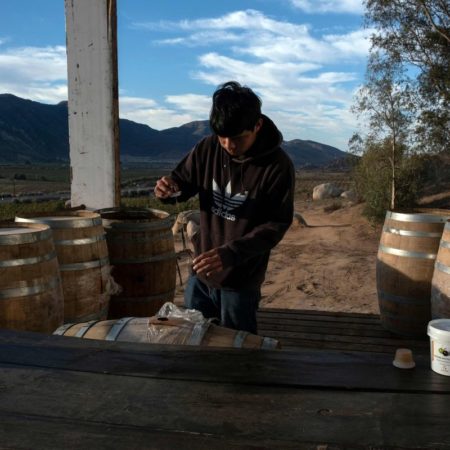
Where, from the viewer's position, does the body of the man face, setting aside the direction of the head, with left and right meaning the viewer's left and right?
facing the viewer and to the left of the viewer

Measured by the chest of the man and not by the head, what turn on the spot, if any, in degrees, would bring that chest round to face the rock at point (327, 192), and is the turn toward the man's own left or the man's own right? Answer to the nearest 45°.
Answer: approximately 135° to the man's own right

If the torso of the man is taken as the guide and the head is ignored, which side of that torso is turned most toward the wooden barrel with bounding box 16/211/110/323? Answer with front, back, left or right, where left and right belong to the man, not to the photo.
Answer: right

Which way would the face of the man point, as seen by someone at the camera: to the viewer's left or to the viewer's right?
to the viewer's left

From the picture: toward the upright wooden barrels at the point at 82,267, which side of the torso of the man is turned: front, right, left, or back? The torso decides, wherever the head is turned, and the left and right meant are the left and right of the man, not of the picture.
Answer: right

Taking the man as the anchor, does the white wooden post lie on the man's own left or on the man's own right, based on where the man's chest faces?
on the man's own right
